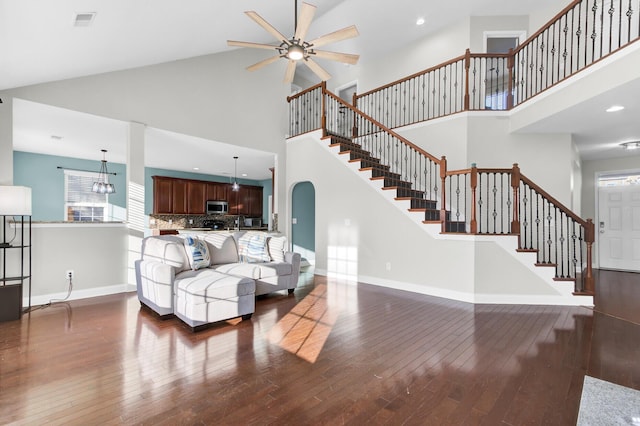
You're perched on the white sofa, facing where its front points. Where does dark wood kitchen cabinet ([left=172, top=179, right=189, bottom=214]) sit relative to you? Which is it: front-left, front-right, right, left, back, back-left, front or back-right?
back-left

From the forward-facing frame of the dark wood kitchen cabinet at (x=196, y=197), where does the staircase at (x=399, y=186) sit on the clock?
The staircase is roughly at 11 o'clock from the dark wood kitchen cabinet.

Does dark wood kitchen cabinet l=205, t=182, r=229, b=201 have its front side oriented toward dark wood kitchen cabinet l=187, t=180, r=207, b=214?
no

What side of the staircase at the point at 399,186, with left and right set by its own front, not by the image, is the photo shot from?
right

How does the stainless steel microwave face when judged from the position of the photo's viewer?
facing the viewer

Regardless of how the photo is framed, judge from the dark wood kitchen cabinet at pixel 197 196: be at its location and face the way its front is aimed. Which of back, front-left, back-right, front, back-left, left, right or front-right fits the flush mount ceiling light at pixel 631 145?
front-left

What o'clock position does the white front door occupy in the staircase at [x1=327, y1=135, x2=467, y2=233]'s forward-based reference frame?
The white front door is roughly at 11 o'clock from the staircase.

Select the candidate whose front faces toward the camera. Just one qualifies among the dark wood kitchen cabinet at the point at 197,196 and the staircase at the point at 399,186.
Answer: the dark wood kitchen cabinet

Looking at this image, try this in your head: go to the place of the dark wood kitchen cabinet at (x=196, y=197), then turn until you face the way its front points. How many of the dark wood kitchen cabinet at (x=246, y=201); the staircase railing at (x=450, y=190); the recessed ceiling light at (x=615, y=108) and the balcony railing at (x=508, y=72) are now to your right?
0

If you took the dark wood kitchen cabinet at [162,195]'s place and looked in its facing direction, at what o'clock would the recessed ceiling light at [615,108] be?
The recessed ceiling light is roughly at 11 o'clock from the dark wood kitchen cabinet.

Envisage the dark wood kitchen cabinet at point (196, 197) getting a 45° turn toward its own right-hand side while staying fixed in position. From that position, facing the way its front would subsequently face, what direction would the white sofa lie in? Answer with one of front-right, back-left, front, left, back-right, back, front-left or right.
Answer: front-left

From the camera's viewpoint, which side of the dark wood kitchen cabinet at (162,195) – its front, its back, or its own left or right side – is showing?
front

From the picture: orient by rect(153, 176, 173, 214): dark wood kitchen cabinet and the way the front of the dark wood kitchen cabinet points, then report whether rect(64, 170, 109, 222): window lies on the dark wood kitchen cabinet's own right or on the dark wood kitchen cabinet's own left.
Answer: on the dark wood kitchen cabinet's own right

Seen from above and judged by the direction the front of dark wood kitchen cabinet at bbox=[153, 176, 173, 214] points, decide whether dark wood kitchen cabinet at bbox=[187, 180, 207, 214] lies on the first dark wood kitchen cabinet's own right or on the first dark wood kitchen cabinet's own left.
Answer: on the first dark wood kitchen cabinet's own left

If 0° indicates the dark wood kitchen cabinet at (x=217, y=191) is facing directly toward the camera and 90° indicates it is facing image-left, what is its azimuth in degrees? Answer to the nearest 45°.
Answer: approximately 0°

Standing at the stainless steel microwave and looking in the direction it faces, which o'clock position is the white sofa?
The white sofa is roughly at 12 o'clock from the stainless steel microwave.

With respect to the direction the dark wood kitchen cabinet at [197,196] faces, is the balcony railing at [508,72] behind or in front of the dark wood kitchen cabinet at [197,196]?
in front
